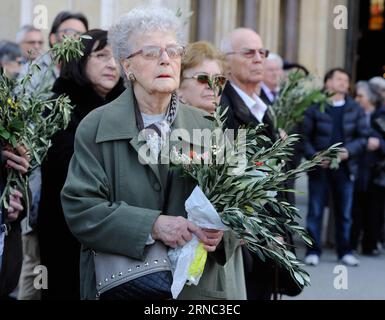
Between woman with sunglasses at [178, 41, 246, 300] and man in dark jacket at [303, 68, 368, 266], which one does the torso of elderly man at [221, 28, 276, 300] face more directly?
the woman with sunglasses

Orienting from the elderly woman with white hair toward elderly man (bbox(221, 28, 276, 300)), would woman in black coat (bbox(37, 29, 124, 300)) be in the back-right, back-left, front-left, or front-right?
front-left

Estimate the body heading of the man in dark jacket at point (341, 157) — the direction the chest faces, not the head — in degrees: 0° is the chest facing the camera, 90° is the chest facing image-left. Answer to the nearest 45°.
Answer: approximately 0°

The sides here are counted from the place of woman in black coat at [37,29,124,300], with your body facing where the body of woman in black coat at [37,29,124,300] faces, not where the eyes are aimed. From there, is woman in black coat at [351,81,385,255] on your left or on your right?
on your left

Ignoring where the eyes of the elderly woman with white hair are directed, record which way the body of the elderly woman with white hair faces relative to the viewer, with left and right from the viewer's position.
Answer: facing the viewer and to the right of the viewer

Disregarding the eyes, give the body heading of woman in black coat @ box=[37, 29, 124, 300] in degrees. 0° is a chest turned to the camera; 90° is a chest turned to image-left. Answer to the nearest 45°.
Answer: approximately 315°

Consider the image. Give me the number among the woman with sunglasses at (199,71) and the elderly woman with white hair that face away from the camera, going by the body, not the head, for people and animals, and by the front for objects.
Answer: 0

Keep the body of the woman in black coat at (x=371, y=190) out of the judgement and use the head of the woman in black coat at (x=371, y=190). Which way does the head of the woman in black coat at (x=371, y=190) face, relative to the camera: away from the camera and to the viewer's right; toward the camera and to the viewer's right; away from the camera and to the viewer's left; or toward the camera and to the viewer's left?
toward the camera and to the viewer's left

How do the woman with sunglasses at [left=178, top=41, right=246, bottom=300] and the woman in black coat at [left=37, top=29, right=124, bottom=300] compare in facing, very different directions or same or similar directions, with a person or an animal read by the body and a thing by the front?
same or similar directions

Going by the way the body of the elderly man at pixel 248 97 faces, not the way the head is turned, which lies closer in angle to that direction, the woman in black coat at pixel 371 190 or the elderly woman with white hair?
the elderly woman with white hair

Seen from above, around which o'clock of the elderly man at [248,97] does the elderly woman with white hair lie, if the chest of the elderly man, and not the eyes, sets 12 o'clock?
The elderly woman with white hair is roughly at 2 o'clock from the elderly man.
